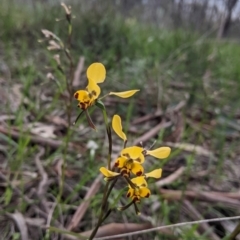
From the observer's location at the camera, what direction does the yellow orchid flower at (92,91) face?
facing the viewer and to the left of the viewer

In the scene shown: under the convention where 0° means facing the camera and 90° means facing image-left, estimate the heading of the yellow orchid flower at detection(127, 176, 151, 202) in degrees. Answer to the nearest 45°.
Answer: approximately 0°

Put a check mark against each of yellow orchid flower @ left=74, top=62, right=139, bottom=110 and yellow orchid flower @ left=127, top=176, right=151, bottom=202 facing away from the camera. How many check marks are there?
0

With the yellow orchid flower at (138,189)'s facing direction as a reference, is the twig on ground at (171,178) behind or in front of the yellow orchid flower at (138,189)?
behind
